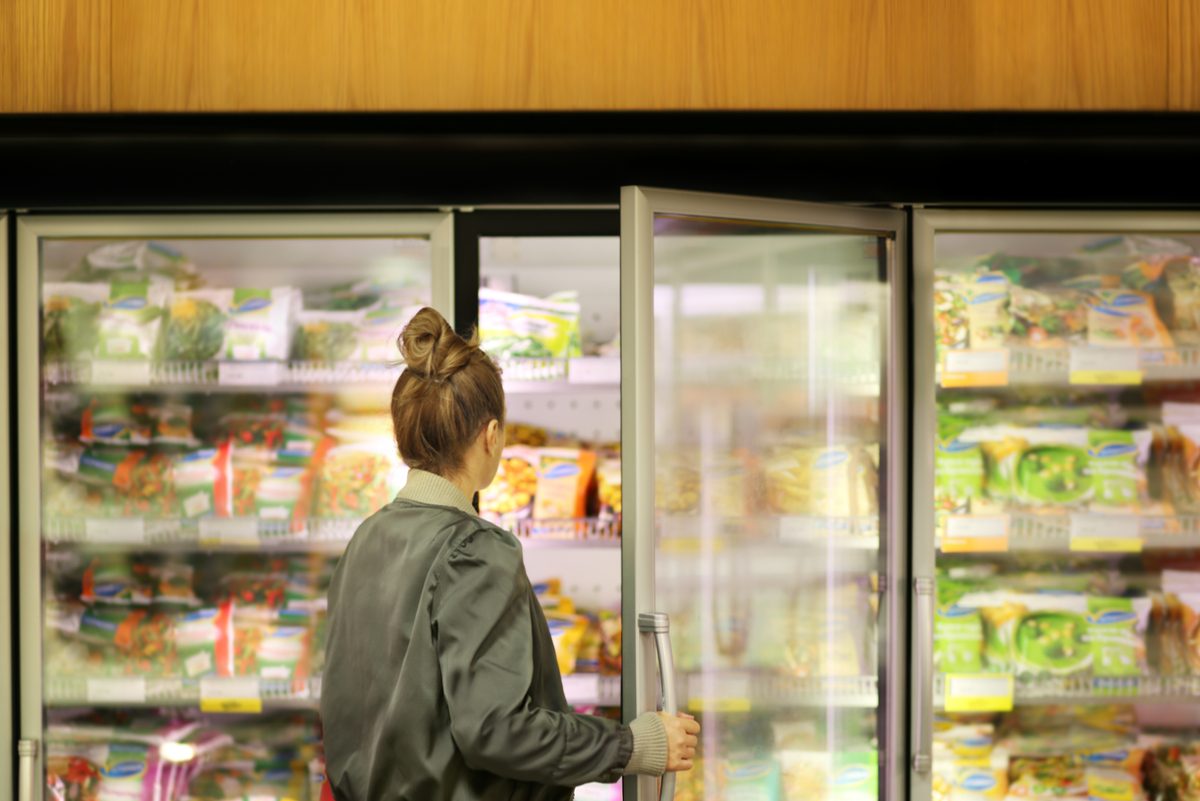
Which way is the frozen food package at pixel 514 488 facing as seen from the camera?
toward the camera

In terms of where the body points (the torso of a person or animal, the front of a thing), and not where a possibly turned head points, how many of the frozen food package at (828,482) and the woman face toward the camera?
1

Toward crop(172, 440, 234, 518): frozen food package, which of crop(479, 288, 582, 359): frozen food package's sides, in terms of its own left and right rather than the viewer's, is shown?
right

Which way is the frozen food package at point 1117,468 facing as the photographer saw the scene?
facing the viewer

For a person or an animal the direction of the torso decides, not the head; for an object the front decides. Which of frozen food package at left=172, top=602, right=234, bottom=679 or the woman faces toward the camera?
the frozen food package

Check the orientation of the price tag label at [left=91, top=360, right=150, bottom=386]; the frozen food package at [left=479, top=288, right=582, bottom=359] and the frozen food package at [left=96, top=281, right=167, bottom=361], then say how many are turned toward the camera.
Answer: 3

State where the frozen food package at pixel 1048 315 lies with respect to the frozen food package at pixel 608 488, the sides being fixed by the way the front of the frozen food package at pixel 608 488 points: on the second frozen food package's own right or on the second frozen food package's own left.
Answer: on the second frozen food package's own left

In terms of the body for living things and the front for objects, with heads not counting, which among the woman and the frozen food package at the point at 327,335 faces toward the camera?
the frozen food package

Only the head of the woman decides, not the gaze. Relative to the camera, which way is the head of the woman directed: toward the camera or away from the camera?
away from the camera

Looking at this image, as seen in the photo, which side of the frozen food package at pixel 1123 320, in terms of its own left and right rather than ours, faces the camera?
front
